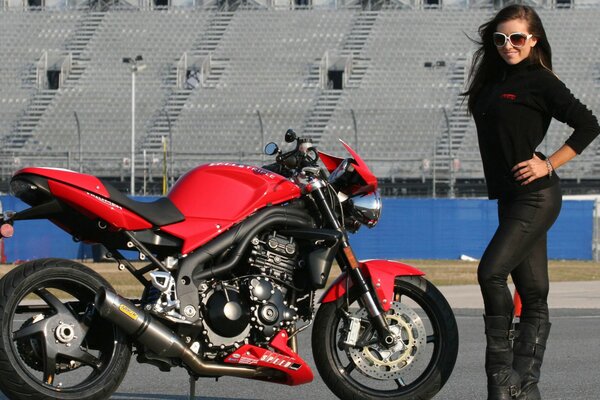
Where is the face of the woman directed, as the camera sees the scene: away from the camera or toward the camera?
toward the camera

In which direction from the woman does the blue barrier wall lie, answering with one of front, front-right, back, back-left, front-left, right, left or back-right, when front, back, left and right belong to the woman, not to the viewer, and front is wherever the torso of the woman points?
back-right

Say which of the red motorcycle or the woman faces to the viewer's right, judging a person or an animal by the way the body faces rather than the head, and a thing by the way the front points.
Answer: the red motorcycle

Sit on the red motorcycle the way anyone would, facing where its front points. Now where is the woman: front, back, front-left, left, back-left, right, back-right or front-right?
front

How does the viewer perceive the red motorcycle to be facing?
facing to the right of the viewer

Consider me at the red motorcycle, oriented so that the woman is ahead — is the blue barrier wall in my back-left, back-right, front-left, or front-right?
front-left

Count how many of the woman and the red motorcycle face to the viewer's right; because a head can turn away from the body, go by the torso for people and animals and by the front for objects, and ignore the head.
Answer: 1

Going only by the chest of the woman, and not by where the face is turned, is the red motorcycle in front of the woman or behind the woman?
in front

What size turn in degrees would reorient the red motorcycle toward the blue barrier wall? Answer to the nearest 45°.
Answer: approximately 90° to its left

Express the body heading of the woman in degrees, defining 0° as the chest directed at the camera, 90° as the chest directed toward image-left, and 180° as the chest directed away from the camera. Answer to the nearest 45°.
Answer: approximately 45°

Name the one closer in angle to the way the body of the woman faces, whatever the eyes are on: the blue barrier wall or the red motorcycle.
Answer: the red motorcycle
